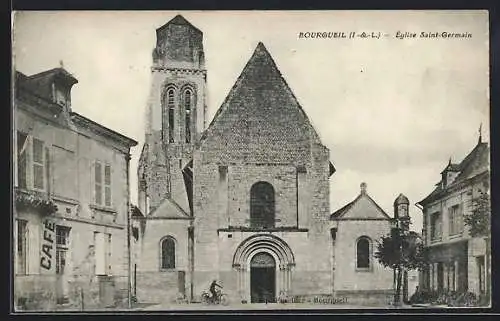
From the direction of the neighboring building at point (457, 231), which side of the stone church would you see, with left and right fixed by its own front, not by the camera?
left

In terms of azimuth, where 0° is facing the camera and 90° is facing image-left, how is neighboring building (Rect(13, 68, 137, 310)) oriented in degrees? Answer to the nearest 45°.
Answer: approximately 315°

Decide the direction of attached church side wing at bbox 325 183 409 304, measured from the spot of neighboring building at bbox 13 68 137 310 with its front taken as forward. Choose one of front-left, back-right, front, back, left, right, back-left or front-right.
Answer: front-left

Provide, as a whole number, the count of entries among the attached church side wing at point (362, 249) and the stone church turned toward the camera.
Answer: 2

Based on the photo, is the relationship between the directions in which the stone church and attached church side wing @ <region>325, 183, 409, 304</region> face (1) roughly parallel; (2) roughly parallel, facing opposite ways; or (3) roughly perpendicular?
roughly parallel

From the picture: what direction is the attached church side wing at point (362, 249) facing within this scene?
toward the camera

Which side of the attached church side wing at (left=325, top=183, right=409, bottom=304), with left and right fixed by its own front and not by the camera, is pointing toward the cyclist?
right

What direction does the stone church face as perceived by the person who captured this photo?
facing the viewer

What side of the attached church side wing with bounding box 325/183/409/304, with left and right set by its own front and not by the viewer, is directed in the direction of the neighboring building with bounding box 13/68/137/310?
right
